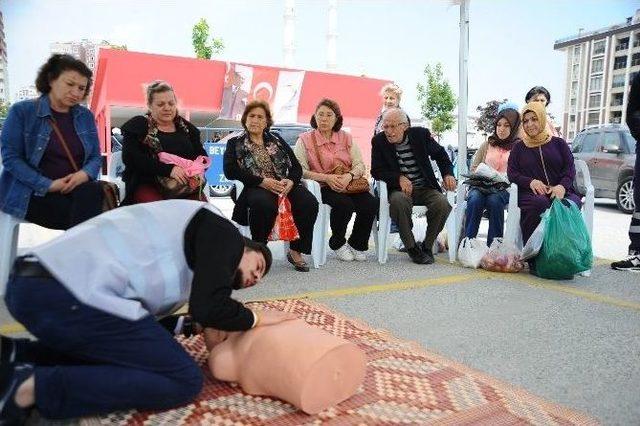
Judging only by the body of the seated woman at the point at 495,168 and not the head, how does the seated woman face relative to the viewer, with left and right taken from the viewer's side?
facing the viewer and to the left of the viewer

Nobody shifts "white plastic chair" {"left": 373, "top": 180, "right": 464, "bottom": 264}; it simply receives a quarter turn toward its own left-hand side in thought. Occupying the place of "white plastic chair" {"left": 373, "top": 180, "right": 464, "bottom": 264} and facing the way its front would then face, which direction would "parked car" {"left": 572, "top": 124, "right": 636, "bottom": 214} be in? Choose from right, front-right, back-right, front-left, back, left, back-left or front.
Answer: front-left

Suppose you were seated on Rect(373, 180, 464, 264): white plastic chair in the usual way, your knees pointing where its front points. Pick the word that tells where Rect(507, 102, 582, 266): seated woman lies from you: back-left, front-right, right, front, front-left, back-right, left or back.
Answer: left

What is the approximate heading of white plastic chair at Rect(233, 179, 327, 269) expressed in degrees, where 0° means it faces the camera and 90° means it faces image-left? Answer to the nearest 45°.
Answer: approximately 0°

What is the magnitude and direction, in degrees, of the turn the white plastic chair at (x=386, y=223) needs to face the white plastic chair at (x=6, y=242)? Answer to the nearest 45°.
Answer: approximately 45° to its right

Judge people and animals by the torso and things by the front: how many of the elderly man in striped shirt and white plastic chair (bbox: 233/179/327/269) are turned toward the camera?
2

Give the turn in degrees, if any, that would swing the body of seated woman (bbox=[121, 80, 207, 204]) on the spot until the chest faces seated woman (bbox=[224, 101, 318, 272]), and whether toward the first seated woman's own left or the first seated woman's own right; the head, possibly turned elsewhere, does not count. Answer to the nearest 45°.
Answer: approximately 45° to the first seated woman's own left

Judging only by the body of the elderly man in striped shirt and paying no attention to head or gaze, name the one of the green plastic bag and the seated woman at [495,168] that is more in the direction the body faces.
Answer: the green plastic bag

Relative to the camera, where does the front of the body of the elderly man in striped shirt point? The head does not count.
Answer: toward the camera

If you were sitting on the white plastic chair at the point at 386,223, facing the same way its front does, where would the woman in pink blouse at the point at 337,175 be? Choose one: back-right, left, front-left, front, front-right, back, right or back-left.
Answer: right

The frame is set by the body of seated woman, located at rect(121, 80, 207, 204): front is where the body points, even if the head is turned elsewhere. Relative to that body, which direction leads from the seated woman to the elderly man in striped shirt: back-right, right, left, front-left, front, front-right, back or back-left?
front-left

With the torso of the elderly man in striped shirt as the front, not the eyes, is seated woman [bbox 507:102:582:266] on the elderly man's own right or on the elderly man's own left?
on the elderly man's own left

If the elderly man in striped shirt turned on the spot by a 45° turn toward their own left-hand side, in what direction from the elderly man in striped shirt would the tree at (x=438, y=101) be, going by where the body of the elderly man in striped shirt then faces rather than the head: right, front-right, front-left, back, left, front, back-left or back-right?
back-left

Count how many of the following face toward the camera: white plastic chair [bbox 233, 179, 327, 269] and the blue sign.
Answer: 2

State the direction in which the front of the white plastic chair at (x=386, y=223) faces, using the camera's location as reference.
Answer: facing the viewer

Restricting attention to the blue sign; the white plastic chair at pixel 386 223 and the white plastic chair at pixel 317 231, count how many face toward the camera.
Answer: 3

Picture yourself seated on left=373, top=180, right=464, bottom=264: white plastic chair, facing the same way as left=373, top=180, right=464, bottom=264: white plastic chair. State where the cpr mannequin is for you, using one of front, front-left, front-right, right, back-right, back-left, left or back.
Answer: front

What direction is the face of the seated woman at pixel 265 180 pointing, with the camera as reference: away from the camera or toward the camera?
toward the camera

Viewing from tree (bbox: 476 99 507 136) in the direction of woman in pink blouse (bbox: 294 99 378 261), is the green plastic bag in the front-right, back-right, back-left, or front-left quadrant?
front-left

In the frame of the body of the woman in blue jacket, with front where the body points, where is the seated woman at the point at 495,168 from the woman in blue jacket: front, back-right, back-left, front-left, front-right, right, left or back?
front-left
